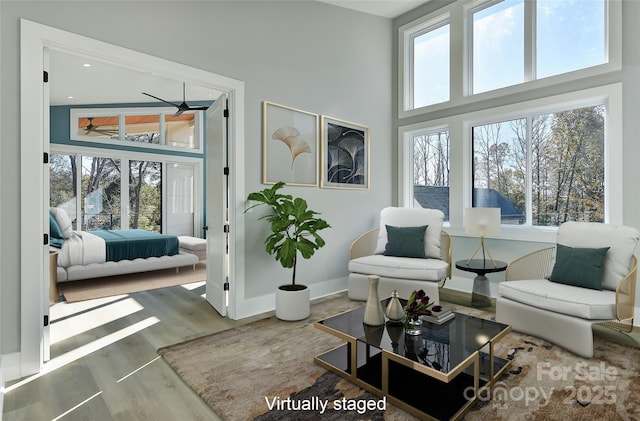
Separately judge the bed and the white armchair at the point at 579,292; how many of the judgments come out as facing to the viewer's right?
1

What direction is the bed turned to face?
to the viewer's right

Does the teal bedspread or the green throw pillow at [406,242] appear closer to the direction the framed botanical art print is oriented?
the green throw pillow

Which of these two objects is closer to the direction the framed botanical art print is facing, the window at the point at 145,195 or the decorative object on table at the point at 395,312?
the decorative object on table

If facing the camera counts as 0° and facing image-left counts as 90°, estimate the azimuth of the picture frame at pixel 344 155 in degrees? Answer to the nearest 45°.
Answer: approximately 315°

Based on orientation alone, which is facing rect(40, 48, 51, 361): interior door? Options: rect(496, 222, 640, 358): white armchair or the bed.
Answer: the white armchair

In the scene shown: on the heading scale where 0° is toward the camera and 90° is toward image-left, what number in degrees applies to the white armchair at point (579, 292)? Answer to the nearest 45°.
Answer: approximately 45°

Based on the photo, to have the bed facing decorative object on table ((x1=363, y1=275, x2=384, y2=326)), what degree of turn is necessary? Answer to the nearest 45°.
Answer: approximately 90° to its right

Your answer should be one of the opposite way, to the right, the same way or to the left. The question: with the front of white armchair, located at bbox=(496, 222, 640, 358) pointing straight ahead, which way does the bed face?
the opposite way

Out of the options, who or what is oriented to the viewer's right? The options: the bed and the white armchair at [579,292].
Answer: the bed

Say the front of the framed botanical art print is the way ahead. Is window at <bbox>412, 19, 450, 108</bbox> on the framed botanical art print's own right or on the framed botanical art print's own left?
on the framed botanical art print's own left
